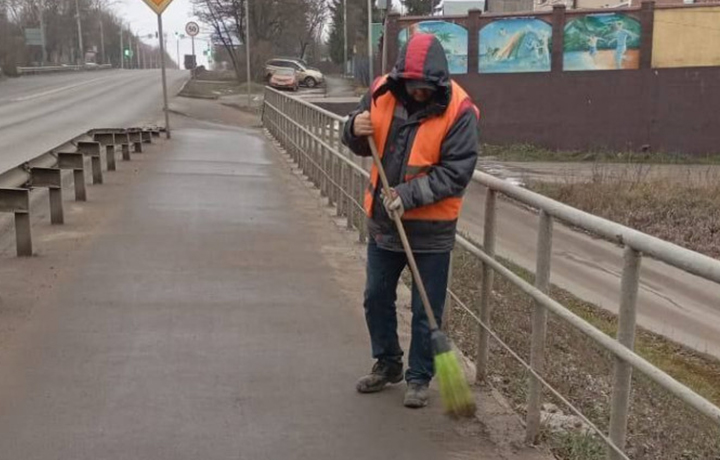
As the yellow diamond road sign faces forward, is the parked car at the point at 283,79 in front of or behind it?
behind

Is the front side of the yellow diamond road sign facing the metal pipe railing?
yes

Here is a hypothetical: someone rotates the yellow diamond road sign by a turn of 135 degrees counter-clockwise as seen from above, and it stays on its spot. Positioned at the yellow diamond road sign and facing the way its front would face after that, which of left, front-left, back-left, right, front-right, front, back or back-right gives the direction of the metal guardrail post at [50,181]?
back-right

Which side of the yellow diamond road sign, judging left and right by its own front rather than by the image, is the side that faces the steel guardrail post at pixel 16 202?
front

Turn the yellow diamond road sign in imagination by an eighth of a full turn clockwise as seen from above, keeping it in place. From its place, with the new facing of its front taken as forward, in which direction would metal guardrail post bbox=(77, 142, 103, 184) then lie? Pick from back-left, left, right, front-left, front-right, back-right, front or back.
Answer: front-left

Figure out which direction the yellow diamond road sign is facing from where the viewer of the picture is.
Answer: facing the viewer

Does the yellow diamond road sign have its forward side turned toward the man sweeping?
yes

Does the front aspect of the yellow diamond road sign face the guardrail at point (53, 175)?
yes
